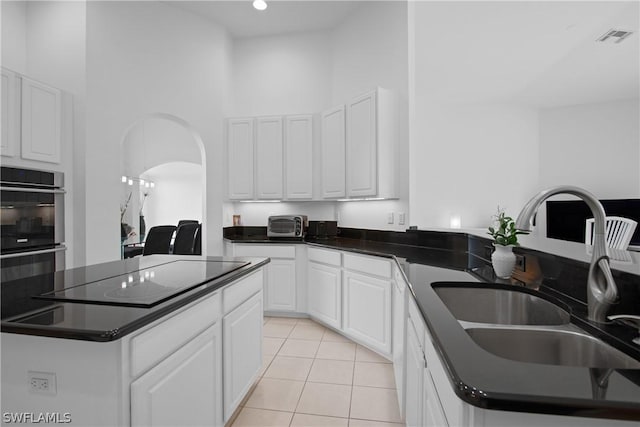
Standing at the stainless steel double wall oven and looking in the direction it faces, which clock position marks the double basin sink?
The double basin sink is roughly at 1 o'clock from the stainless steel double wall oven.

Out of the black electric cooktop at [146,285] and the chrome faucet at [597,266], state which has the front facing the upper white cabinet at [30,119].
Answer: the chrome faucet

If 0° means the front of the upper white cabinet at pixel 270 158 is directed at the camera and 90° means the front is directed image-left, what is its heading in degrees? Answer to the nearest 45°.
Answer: approximately 0°

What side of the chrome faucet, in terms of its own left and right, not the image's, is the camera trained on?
left

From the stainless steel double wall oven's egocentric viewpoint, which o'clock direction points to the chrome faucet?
The chrome faucet is roughly at 1 o'clock from the stainless steel double wall oven.

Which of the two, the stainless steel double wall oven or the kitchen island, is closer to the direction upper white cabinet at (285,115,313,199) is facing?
the kitchen island

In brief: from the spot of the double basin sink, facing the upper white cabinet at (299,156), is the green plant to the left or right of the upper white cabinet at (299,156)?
right

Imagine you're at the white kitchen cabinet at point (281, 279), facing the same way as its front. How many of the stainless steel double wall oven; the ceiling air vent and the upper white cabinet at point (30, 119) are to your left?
1
